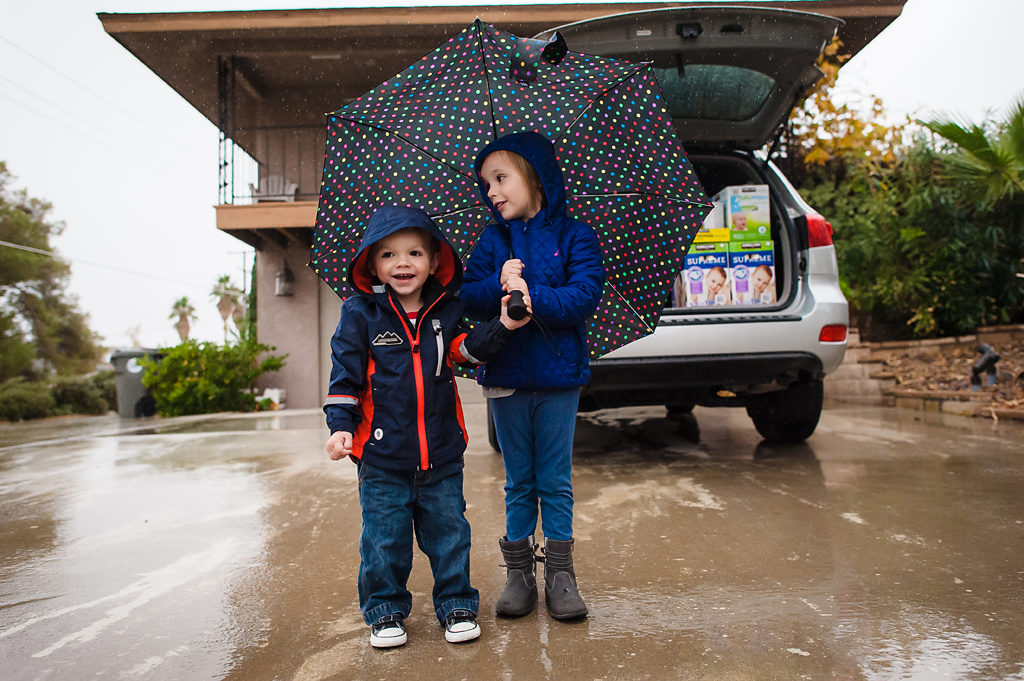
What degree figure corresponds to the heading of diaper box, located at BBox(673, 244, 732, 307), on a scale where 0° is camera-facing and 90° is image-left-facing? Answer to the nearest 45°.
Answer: approximately 0°

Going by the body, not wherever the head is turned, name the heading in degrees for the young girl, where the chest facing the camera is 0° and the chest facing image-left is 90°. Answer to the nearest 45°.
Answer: approximately 0°

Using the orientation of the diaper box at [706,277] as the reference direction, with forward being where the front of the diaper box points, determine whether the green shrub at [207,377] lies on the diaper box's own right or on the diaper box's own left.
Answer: on the diaper box's own right

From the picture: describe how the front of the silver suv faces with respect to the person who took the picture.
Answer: facing away from the viewer

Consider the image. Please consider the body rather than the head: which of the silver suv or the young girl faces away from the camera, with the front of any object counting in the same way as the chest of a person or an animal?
the silver suv

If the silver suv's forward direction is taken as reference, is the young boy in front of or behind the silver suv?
behind

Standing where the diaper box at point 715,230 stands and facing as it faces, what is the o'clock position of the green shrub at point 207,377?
The green shrub is roughly at 4 o'clock from the diaper box.

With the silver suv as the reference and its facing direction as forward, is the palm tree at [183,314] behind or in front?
in front

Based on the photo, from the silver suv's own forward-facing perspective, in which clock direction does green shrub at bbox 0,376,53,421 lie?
The green shrub is roughly at 10 o'clock from the silver suv.

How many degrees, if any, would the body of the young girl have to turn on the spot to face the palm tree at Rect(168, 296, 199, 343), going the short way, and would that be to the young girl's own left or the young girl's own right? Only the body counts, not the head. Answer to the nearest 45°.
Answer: approximately 135° to the young girl's own right
